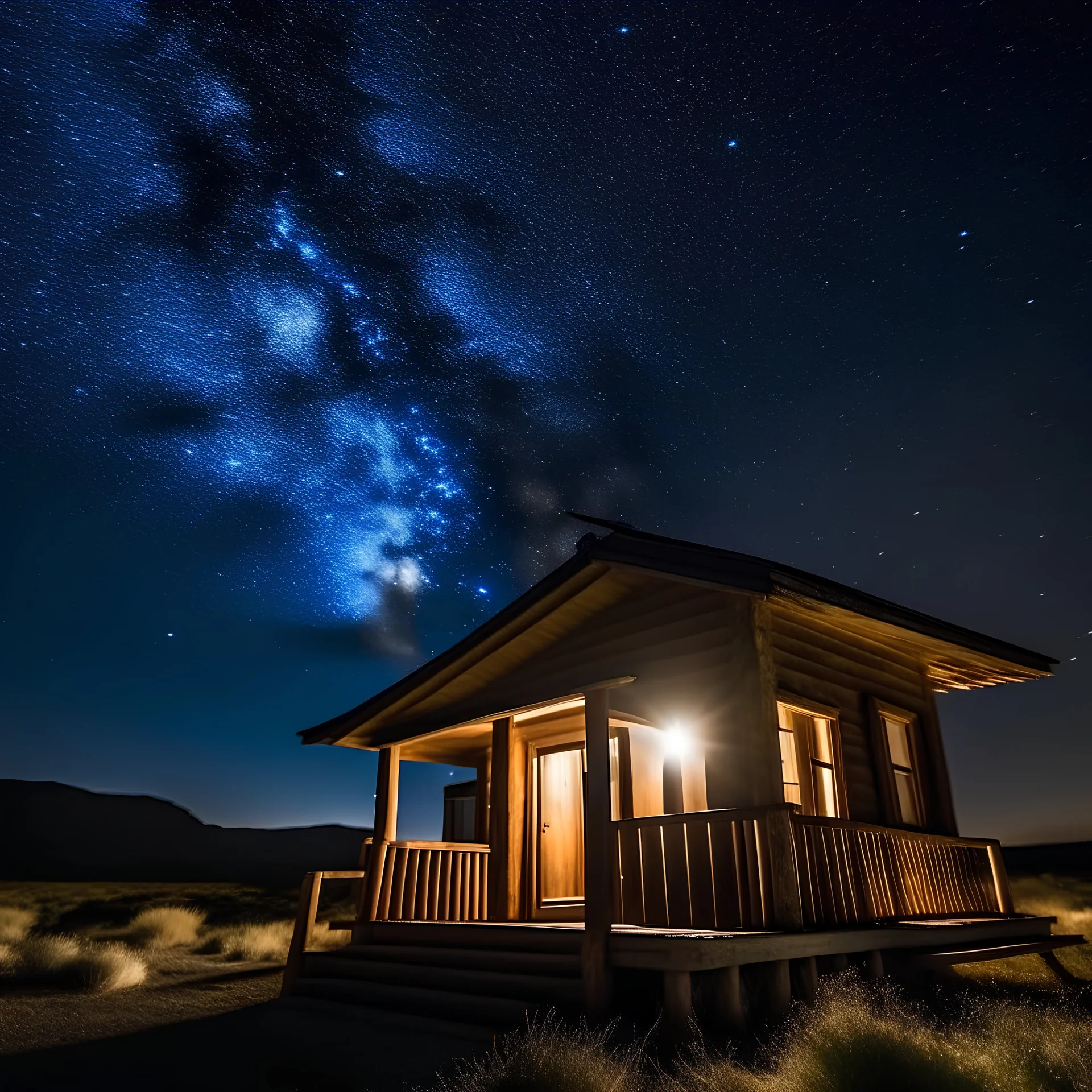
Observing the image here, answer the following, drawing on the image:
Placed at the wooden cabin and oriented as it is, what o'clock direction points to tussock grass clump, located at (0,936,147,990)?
The tussock grass clump is roughly at 2 o'clock from the wooden cabin.

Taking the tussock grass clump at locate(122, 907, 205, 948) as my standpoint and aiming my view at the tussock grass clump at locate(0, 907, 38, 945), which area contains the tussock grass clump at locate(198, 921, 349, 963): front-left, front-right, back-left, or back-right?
back-left

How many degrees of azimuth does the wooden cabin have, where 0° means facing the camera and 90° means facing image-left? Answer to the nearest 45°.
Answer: approximately 45°

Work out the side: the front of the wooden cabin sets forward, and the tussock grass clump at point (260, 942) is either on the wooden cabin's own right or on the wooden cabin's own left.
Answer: on the wooden cabin's own right

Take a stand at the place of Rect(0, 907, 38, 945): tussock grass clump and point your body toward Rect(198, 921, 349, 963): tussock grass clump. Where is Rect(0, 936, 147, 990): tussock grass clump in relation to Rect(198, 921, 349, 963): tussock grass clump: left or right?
right

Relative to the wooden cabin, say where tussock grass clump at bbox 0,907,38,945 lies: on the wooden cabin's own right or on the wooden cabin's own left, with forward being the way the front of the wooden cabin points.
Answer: on the wooden cabin's own right

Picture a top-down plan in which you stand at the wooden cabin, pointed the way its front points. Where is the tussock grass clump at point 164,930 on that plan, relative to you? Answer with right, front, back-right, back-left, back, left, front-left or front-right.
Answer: right
